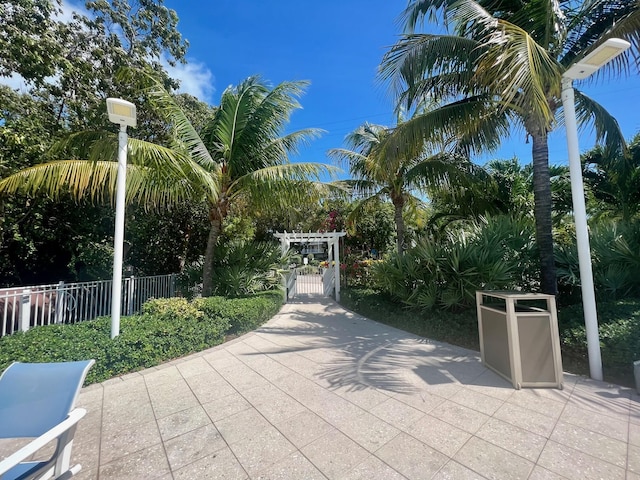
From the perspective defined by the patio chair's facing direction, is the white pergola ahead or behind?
behind

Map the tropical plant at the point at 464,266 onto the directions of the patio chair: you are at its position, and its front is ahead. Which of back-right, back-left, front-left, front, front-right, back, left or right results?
back-left

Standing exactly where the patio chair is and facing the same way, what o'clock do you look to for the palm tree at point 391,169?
The palm tree is roughly at 7 o'clock from the patio chair.

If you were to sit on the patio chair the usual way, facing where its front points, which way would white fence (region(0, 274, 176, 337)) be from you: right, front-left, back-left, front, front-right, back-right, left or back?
back-right

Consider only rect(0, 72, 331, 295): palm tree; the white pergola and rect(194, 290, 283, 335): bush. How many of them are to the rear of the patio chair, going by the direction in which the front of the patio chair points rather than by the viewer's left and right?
3

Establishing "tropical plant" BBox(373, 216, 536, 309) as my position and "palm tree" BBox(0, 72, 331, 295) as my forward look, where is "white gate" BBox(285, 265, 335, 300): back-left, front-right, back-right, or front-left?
front-right

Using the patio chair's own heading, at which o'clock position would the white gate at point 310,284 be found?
The white gate is roughly at 6 o'clock from the patio chair.

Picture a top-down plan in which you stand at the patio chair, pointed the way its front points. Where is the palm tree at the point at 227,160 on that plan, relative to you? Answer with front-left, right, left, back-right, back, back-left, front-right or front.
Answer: back

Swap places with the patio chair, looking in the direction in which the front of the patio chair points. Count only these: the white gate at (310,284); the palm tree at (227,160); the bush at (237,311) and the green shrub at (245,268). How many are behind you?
4

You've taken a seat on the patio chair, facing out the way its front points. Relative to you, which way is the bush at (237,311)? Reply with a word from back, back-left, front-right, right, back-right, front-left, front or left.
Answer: back

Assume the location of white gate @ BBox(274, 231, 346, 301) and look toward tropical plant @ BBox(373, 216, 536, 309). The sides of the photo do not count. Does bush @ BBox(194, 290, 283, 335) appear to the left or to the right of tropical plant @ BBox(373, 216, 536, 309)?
right

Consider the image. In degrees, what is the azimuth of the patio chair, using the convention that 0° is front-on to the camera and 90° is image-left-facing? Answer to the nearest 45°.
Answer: approximately 45°

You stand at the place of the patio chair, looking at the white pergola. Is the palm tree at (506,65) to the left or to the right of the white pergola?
right

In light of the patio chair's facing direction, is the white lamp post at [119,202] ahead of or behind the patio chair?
behind

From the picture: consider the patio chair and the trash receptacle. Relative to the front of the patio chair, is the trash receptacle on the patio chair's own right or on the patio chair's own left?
on the patio chair's own left

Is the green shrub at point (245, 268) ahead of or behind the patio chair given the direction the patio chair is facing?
behind
